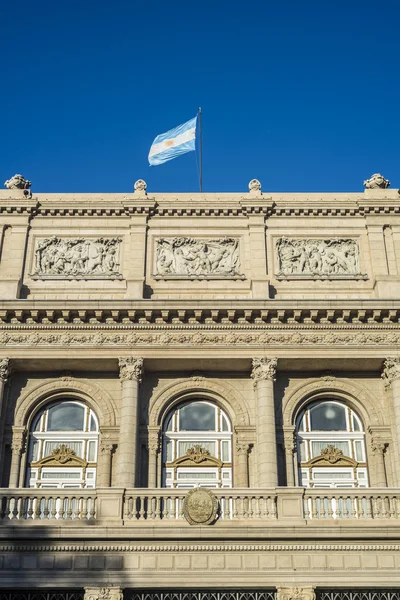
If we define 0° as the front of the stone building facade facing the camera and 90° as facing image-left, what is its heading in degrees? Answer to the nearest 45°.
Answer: approximately 0°
